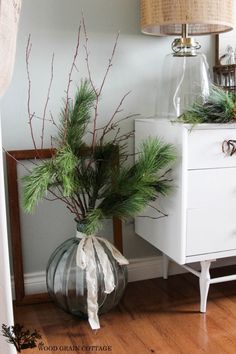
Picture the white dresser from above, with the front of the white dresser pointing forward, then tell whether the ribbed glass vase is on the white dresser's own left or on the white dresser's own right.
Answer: on the white dresser's own right

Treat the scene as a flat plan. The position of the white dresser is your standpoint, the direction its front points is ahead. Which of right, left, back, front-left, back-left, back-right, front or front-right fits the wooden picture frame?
back-right

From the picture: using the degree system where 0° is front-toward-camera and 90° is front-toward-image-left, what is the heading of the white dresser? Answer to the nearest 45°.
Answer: approximately 315°
